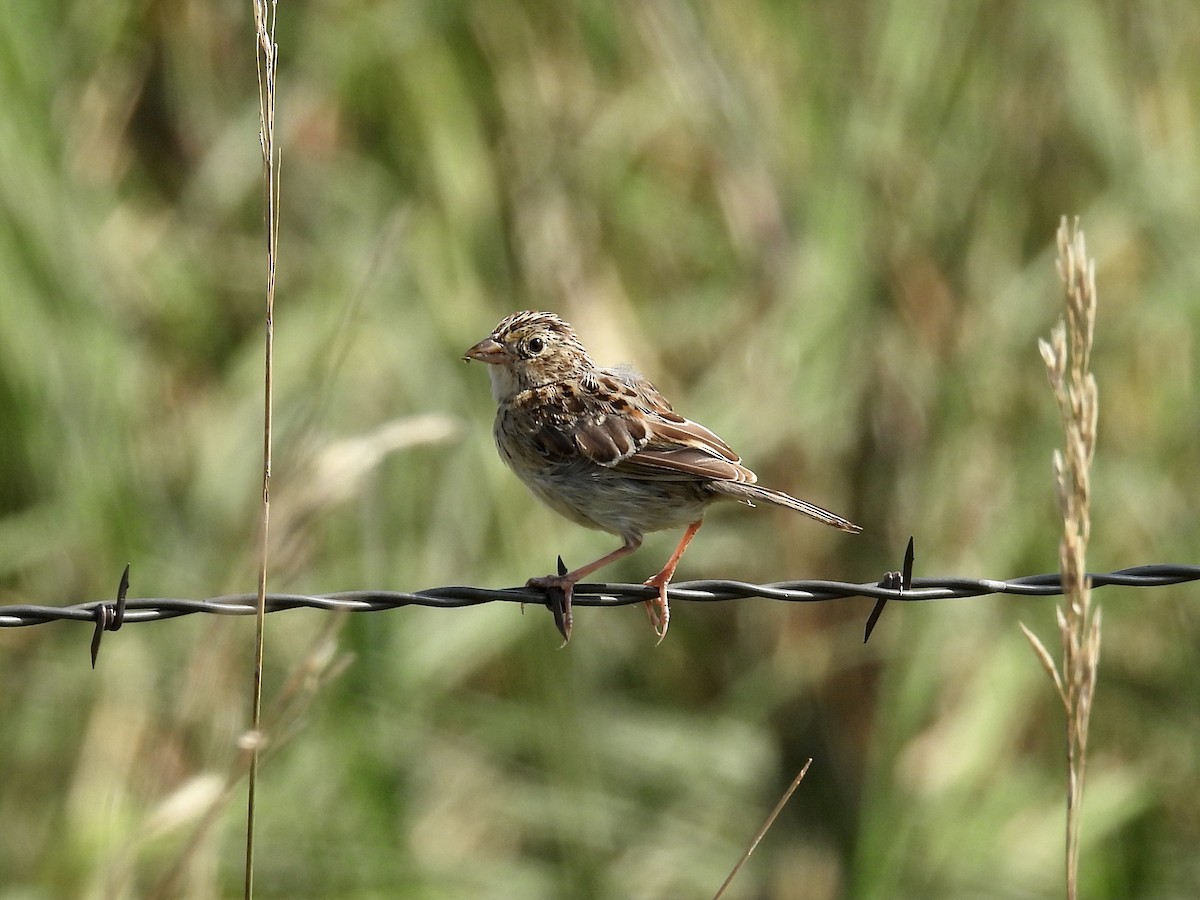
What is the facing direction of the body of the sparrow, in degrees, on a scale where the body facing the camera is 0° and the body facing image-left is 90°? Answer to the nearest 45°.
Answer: approximately 90°

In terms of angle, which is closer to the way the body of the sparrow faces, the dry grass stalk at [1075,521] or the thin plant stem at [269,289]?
the thin plant stem

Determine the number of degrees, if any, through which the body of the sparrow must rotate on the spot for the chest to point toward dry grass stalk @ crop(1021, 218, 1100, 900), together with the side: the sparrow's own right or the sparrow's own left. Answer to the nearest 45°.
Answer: approximately 135° to the sparrow's own left
